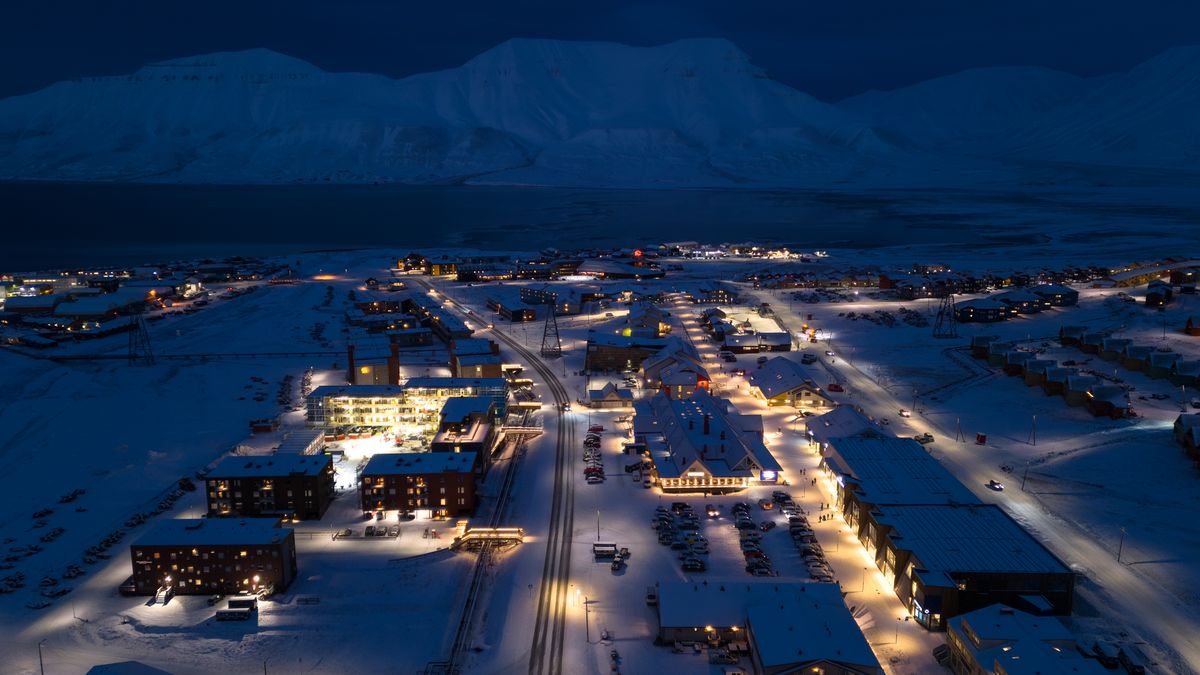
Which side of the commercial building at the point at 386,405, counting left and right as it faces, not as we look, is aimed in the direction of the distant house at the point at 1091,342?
left

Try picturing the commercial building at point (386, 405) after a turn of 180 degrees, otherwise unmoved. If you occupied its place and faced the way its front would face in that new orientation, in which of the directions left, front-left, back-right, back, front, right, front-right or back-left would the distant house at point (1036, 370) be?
right

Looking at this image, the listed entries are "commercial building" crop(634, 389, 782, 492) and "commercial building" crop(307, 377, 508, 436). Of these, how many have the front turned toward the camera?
2

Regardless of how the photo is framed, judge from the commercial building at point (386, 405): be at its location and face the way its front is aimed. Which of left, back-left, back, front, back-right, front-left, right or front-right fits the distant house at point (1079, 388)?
left

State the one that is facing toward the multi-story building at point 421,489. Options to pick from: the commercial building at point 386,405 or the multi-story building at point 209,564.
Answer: the commercial building

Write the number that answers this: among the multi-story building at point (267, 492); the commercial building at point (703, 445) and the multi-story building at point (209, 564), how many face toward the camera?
3

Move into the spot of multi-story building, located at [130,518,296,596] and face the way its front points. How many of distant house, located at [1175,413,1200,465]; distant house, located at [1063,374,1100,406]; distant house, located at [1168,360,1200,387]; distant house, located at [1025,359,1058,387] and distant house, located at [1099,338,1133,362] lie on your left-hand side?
5

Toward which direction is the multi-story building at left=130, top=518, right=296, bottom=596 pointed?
toward the camera

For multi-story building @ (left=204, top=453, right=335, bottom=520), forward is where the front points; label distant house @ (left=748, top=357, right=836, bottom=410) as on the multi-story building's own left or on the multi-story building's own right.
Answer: on the multi-story building's own left

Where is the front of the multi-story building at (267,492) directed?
toward the camera

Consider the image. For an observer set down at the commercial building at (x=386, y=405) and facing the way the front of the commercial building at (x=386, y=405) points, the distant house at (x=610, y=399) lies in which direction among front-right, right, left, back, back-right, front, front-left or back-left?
left
